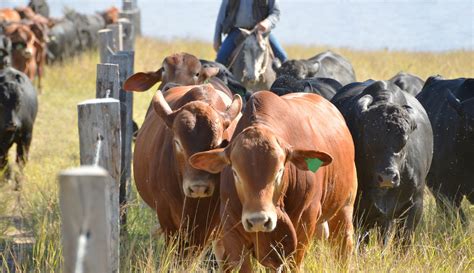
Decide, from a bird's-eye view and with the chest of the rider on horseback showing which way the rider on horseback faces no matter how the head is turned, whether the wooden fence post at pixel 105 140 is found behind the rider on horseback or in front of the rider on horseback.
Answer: in front

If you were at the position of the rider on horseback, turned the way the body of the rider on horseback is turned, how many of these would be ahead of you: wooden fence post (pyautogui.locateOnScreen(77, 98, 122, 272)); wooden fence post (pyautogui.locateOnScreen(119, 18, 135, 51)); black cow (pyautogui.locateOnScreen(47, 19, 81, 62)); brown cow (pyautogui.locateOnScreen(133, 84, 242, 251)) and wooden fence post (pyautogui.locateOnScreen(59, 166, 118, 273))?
3

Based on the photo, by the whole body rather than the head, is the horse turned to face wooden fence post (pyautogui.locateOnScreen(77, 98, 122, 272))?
yes

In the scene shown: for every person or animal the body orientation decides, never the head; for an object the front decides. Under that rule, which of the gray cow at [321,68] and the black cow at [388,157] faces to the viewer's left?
the gray cow at [321,68]

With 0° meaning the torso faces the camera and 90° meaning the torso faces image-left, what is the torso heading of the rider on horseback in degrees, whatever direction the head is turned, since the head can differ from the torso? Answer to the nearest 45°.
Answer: approximately 0°

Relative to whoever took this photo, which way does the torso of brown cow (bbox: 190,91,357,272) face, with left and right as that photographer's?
facing the viewer and to the left of the viewer

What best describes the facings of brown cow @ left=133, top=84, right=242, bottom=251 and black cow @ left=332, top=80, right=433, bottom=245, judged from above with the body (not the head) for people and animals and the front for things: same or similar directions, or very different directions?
same or similar directions

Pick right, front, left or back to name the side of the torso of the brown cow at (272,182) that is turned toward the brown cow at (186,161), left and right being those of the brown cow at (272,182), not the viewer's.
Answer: right

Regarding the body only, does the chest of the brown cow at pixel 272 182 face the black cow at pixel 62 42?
no

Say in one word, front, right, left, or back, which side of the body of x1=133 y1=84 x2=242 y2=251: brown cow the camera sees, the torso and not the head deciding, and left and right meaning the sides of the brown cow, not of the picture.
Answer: front

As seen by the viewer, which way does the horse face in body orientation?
toward the camera

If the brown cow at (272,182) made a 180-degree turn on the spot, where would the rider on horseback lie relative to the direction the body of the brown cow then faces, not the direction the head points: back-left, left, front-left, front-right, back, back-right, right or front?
front-left

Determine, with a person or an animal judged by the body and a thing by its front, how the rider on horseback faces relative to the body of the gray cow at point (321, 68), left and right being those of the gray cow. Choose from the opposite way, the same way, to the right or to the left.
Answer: to the left
